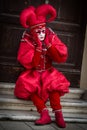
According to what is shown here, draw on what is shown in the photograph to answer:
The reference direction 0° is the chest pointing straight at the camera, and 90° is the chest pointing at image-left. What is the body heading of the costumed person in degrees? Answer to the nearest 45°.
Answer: approximately 0°
